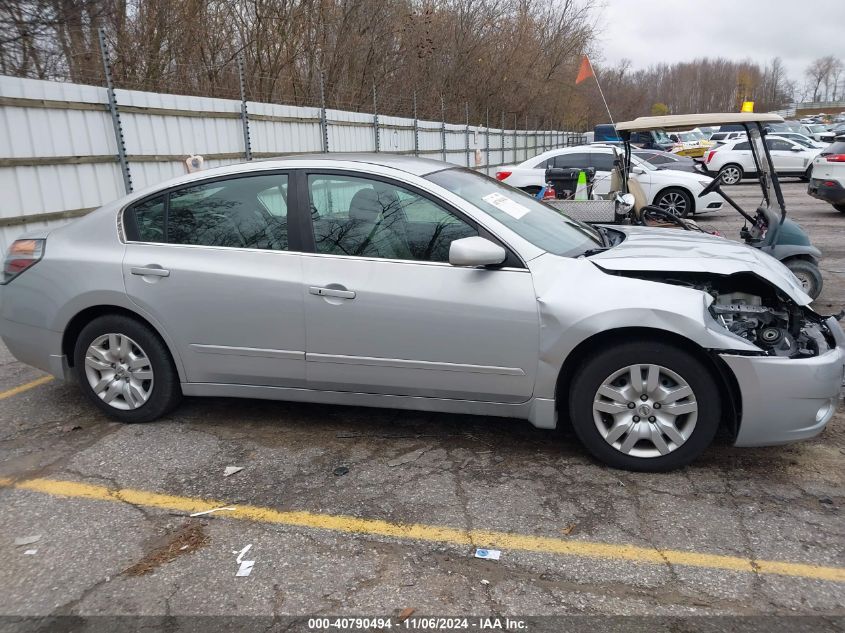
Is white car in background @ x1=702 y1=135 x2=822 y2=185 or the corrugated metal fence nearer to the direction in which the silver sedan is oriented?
the white car in background

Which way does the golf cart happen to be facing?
to the viewer's right

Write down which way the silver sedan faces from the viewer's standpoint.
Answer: facing to the right of the viewer

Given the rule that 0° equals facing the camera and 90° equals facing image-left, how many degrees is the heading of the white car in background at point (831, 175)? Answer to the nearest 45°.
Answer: approximately 225°

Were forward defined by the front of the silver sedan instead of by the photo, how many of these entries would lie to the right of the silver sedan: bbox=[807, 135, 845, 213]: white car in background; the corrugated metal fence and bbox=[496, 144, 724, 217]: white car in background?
0

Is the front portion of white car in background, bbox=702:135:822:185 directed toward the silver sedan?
no

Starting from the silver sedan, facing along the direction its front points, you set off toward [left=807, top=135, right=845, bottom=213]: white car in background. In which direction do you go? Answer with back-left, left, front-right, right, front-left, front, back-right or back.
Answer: front-left

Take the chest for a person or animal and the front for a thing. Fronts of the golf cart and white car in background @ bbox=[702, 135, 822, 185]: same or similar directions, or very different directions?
same or similar directions

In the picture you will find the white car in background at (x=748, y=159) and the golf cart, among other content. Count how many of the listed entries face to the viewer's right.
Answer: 2

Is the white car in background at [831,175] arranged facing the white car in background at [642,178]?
no

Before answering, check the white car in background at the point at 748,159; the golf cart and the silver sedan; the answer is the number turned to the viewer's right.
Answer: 3

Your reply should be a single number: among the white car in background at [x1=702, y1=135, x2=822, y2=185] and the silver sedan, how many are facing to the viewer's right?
2

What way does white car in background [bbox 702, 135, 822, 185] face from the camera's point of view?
to the viewer's right

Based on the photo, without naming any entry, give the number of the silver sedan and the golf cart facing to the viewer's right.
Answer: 2

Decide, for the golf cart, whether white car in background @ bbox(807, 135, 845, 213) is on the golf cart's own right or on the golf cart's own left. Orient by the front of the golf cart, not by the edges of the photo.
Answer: on the golf cart's own left
